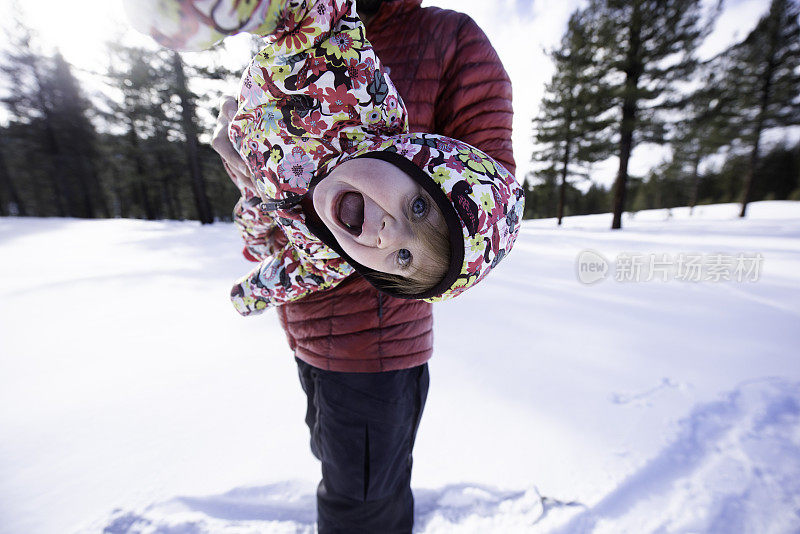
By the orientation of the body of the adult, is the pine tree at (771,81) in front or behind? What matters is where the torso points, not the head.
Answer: behind

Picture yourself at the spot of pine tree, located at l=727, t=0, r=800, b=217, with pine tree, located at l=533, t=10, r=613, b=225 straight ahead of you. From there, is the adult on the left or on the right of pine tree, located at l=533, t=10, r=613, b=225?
left
